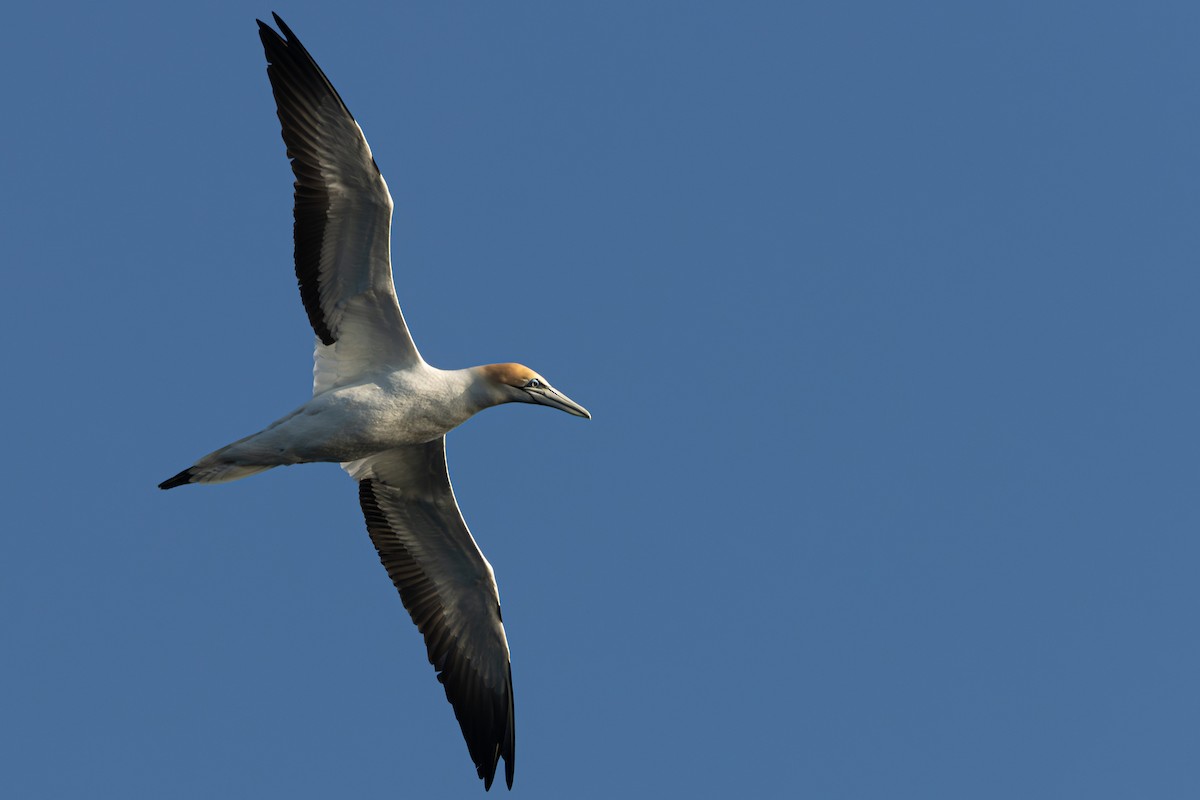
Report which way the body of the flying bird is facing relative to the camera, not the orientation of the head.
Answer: to the viewer's right
